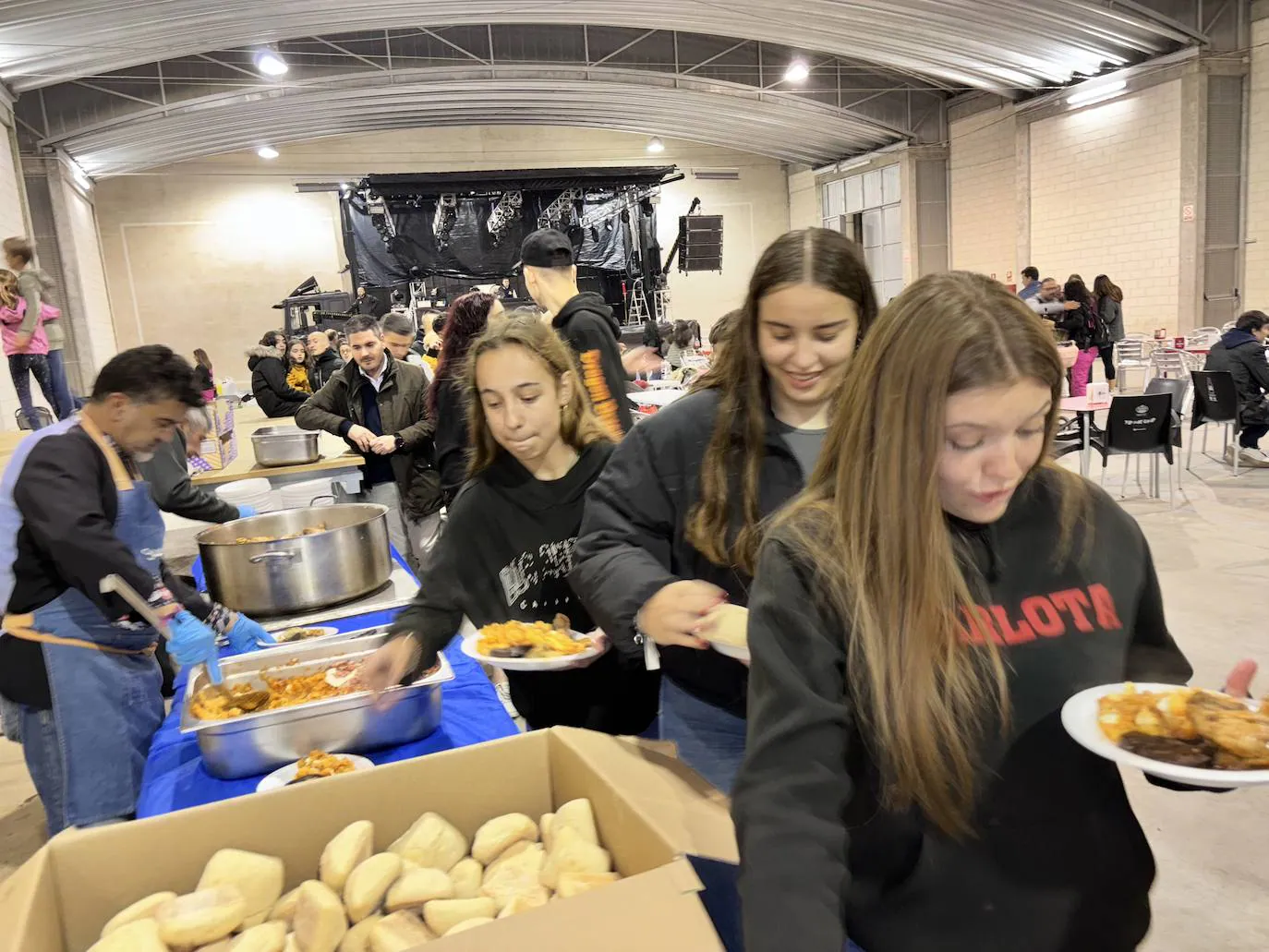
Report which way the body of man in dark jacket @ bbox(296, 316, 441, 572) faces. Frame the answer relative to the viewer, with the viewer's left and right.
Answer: facing the viewer and to the left of the viewer

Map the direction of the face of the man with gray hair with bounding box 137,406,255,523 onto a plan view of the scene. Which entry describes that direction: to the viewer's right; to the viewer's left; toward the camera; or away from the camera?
to the viewer's right

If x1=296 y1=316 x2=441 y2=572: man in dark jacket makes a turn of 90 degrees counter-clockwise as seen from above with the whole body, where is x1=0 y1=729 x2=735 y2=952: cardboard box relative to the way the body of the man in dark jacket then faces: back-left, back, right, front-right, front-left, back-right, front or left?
front-right

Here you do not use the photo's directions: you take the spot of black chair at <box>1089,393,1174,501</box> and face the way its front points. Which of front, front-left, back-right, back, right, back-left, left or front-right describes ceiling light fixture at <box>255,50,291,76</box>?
front-left

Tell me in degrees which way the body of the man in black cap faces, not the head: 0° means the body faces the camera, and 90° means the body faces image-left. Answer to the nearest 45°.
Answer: approximately 135°

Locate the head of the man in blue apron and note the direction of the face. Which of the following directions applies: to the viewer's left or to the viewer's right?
to the viewer's right

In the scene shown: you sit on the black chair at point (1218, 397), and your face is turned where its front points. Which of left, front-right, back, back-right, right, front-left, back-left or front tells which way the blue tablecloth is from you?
back

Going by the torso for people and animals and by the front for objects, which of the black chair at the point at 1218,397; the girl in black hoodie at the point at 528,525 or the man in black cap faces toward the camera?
the girl in black hoodie

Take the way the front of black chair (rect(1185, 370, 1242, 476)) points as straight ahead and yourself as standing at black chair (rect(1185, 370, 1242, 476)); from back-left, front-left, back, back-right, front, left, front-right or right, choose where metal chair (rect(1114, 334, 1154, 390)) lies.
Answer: front

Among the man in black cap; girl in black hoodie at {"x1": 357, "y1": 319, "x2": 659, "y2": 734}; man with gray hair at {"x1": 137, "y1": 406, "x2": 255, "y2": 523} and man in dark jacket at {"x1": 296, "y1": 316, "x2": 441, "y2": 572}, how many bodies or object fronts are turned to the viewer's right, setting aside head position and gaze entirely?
1

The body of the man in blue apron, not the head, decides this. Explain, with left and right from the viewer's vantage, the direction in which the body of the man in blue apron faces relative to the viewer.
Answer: facing to the right of the viewer

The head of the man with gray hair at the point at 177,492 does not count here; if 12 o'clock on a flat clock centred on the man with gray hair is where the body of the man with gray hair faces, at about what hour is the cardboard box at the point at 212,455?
The cardboard box is roughly at 9 o'clock from the man with gray hair.

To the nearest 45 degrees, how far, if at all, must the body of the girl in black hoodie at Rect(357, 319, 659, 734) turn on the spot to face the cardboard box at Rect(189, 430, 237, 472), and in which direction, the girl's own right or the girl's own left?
approximately 135° to the girl's own right

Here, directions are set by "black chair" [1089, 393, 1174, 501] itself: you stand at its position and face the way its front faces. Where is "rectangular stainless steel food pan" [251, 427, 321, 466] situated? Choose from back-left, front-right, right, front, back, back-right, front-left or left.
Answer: left

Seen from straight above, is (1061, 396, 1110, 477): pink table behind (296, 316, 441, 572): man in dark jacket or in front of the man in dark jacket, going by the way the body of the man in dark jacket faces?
behind

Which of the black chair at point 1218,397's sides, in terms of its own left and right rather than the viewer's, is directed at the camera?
back

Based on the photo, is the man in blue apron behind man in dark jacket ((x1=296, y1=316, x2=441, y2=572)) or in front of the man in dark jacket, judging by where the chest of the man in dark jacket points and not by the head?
in front

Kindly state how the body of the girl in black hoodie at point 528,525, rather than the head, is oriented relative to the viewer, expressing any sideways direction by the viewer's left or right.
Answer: facing the viewer

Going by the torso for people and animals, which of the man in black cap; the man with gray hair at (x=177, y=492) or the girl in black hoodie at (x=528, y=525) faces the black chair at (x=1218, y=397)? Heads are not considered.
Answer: the man with gray hair
